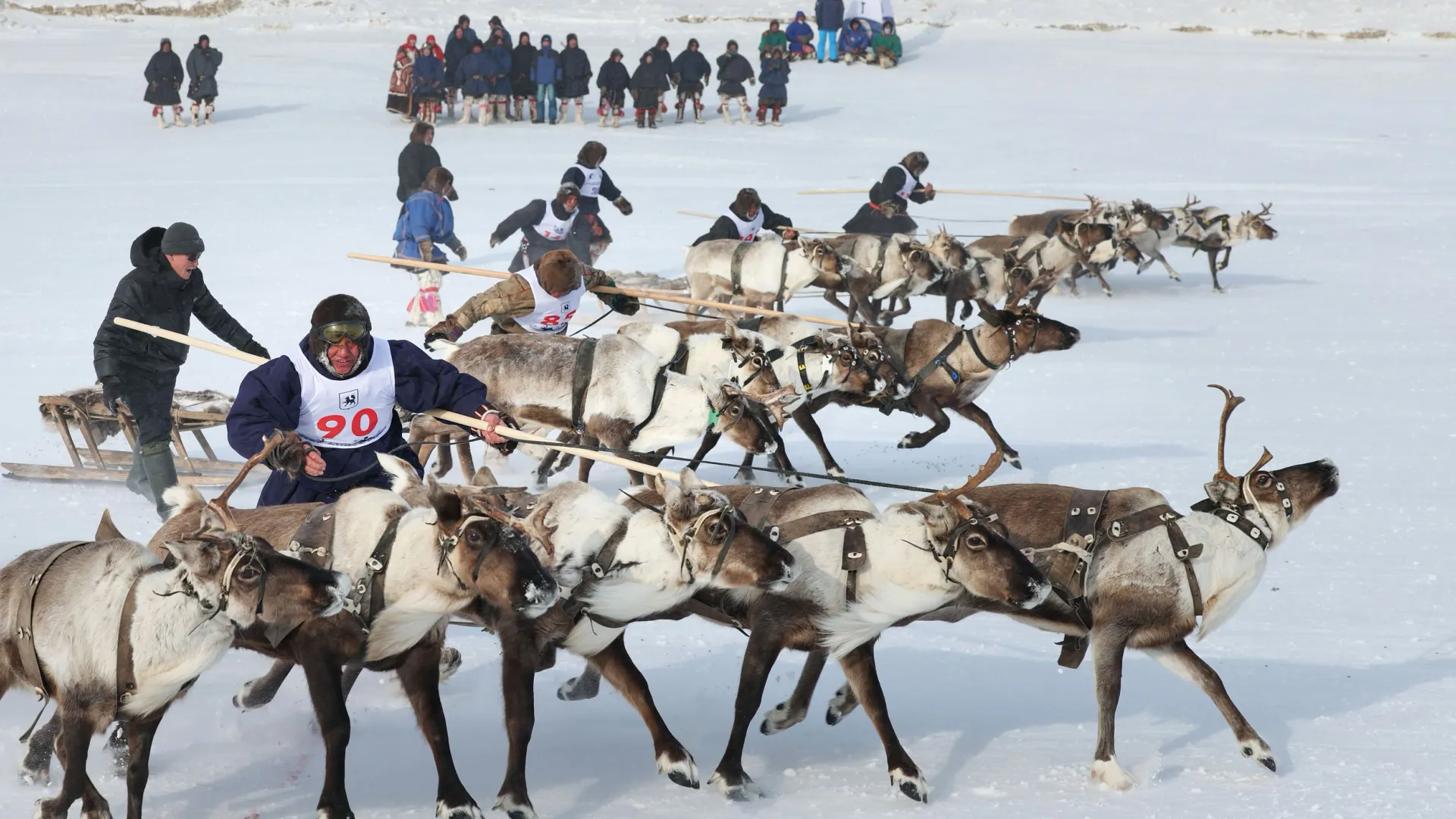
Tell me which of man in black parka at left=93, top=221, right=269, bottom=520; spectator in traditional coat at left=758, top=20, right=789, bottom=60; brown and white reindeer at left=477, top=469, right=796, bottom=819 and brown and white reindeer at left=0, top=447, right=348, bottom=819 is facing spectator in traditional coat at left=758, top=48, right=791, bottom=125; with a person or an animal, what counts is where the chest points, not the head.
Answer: spectator in traditional coat at left=758, top=20, right=789, bottom=60

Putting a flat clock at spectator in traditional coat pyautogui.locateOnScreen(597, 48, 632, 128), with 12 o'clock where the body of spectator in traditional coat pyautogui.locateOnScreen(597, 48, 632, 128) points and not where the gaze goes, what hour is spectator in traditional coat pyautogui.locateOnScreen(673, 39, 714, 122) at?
spectator in traditional coat pyautogui.locateOnScreen(673, 39, 714, 122) is roughly at 8 o'clock from spectator in traditional coat pyautogui.locateOnScreen(597, 48, 632, 128).

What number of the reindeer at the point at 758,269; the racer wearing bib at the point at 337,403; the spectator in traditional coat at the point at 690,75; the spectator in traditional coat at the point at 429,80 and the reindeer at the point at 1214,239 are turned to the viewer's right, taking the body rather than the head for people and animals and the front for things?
2

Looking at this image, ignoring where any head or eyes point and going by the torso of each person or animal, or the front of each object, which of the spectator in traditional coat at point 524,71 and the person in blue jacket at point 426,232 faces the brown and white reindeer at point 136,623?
the spectator in traditional coat

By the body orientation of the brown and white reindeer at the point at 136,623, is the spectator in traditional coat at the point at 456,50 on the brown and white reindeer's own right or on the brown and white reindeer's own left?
on the brown and white reindeer's own left

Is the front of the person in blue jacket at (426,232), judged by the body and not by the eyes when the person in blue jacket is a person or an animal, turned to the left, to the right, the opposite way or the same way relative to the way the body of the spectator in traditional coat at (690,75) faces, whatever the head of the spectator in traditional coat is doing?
to the left

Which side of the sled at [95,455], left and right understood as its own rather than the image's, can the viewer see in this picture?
right

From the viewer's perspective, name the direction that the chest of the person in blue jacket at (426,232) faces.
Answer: to the viewer's right

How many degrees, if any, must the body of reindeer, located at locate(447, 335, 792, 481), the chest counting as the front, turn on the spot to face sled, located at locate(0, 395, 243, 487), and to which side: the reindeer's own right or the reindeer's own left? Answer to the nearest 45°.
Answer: approximately 180°

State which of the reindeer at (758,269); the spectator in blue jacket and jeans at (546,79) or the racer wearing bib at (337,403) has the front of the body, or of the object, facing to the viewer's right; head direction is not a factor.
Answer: the reindeer

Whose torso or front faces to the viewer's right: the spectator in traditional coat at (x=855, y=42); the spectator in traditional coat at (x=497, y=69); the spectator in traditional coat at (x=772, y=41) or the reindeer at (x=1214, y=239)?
the reindeer
